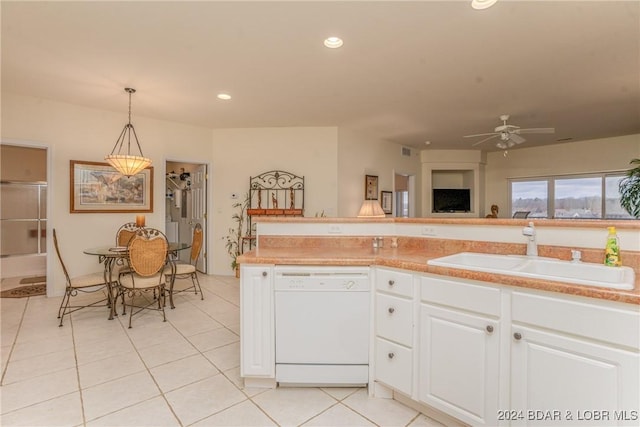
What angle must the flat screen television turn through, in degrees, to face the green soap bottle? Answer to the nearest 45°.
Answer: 0° — it already faces it

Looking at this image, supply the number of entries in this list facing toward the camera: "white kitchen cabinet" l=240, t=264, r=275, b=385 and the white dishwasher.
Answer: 2

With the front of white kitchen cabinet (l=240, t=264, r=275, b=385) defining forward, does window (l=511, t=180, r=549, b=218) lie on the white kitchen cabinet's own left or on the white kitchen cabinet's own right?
on the white kitchen cabinet's own left

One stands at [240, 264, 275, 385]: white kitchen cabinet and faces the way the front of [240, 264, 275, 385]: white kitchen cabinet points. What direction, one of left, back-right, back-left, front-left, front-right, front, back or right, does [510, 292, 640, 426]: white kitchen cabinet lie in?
front-left

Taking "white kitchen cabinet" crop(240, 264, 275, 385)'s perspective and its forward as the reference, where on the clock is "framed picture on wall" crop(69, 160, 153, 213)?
The framed picture on wall is roughly at 5 o'clock from the white kitchen cabinet.

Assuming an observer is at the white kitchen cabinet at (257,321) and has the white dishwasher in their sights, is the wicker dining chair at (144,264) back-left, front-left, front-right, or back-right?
back-left

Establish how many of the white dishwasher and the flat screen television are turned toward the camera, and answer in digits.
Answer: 2

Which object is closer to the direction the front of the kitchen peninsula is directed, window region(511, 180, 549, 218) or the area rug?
the area rug

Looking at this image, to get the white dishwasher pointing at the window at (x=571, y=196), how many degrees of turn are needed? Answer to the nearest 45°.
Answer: approximately 135° to its left

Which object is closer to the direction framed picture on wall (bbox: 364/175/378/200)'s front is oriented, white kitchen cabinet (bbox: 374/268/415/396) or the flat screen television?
the white kitchen cabinet
